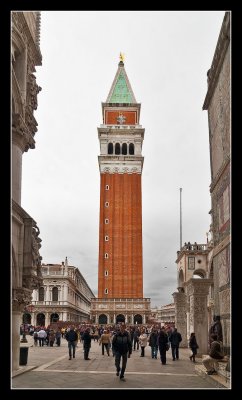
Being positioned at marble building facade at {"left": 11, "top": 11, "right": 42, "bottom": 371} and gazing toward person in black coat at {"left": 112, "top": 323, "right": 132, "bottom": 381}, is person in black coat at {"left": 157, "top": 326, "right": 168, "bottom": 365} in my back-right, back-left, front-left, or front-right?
front-left

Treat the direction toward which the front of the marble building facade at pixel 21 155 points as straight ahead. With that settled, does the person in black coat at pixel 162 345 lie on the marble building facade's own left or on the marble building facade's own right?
on the marble building facade's own left

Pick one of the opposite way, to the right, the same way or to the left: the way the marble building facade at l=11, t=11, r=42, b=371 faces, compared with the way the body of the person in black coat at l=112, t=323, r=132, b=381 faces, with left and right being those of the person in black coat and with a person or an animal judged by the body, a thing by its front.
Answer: to the left

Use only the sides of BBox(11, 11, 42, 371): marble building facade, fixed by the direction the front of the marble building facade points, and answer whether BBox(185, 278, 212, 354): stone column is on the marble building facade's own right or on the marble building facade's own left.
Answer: on the marble building facade's own left

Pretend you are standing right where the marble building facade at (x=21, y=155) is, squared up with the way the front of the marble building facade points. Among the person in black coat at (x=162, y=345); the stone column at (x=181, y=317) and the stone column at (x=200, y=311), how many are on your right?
0

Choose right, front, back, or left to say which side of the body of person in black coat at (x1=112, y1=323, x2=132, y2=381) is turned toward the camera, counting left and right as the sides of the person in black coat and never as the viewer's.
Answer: front

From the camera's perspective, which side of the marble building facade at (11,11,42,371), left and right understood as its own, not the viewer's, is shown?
right

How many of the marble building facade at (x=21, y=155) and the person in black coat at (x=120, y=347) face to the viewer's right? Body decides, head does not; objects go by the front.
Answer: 1

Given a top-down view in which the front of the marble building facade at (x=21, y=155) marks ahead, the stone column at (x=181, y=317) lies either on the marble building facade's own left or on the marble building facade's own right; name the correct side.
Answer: on the marble building facade's own left
